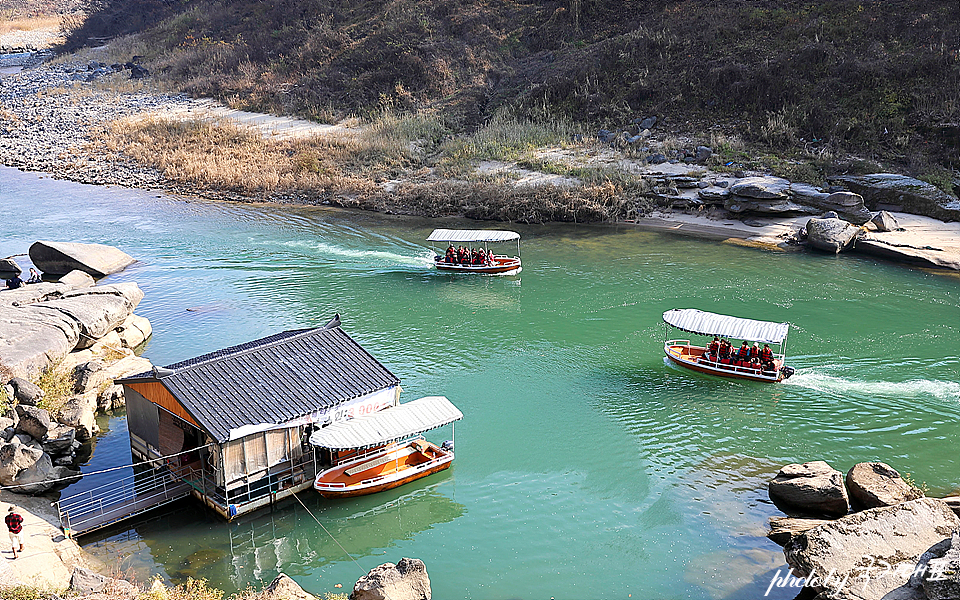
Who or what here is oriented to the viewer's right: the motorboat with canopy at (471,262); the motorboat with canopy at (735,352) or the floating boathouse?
the motorboat with canopy at (471,262)

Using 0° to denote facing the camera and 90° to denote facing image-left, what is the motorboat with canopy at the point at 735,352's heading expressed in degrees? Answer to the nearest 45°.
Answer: approximately 135°

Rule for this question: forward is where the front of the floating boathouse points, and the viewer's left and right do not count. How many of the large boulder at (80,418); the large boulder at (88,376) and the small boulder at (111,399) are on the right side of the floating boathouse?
3

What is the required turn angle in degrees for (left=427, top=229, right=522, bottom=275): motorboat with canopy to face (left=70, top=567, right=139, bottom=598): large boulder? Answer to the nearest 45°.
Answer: approximately 90° to its right

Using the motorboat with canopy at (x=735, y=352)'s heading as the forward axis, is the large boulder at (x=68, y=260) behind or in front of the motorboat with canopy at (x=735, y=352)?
in front

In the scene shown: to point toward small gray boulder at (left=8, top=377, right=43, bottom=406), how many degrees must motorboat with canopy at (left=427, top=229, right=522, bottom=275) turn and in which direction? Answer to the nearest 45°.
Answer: approximately 135° to its right

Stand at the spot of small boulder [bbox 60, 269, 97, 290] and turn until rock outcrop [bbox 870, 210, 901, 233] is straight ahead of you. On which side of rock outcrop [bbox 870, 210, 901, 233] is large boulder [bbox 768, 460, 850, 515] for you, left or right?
right

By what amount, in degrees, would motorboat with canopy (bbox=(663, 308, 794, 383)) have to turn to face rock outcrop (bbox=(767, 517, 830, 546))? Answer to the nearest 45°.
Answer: approximately 135° to its left

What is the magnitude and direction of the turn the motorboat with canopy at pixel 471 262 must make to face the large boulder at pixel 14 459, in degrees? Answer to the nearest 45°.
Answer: approximately 135° to its right

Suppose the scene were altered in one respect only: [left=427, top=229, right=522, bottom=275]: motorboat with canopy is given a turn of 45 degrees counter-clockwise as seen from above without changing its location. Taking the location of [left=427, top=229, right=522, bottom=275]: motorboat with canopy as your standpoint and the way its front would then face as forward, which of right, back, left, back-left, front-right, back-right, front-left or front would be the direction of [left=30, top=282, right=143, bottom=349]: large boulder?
back

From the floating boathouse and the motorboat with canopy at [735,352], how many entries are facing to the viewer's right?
0

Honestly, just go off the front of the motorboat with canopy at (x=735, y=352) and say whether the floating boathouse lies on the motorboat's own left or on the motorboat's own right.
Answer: on the motorboat's own left

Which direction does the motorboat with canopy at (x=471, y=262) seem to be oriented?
to the viewer's right

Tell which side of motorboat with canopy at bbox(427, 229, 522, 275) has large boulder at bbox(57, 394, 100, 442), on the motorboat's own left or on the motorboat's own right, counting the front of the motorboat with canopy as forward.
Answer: on the motorboat's own right
